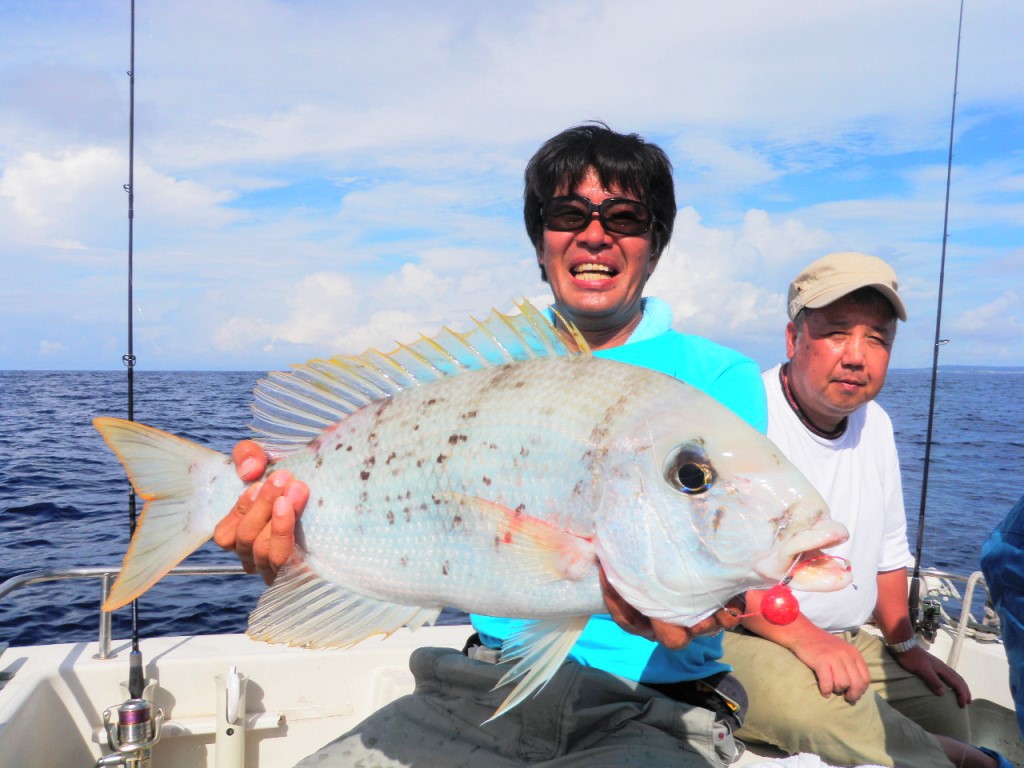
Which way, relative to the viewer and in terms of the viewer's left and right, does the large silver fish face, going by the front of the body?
facing to the right of the viewer

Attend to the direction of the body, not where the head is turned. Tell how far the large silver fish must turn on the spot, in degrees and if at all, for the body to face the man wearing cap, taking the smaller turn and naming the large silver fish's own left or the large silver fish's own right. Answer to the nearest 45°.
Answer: approximately 45° to the large silver fish's own left
